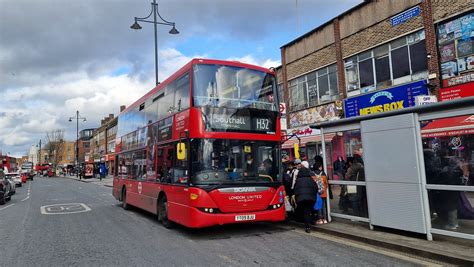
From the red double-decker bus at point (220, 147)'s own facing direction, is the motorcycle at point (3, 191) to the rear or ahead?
to the rear

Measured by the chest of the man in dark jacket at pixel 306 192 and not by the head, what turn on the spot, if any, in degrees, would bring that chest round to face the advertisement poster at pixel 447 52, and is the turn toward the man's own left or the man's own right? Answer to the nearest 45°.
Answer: approximately 45° to the man's own right

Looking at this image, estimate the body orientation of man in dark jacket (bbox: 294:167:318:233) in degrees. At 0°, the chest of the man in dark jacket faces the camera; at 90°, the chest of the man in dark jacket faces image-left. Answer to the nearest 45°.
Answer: approximately 180°

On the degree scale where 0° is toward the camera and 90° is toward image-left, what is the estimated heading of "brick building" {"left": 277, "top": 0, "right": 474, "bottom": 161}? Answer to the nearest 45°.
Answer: approximately 45°

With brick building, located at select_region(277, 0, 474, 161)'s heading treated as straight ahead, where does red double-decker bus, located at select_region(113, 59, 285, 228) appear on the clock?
The red double-decker bus is roughly at 11 o'clock from the brick building.

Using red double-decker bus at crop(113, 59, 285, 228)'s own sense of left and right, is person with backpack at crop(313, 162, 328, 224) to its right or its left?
on its left

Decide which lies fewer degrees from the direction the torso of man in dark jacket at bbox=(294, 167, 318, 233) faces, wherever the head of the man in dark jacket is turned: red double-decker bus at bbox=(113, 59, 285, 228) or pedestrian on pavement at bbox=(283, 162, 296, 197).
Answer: the pedestrian on pavement

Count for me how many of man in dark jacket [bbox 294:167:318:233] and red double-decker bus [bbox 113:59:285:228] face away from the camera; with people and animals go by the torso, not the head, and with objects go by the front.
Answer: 1

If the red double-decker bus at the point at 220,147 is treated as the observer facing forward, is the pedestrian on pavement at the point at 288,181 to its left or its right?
on its left

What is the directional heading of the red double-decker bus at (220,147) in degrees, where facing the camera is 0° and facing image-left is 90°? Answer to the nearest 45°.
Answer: approximately 315°
